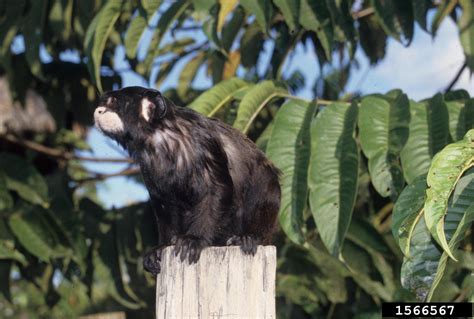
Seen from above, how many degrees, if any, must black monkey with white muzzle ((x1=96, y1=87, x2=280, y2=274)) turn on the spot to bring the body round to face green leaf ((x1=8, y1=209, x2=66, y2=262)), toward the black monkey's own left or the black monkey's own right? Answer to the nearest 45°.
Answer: approximately 45° to the black monkey's own right

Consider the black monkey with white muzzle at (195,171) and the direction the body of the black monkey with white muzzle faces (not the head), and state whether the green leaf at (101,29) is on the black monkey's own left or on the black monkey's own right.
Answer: on the black monkey's own right

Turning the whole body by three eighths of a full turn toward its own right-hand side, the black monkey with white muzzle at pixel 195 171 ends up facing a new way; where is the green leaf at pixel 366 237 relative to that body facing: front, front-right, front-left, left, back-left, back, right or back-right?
front

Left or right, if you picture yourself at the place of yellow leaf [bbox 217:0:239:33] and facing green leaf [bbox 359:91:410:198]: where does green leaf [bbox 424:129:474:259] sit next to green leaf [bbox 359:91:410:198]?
right

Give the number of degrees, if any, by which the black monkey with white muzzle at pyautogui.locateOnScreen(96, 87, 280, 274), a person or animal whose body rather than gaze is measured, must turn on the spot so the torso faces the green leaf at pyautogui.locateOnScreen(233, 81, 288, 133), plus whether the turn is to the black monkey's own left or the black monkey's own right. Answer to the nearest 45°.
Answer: approximately 135° to the black monkey's own right

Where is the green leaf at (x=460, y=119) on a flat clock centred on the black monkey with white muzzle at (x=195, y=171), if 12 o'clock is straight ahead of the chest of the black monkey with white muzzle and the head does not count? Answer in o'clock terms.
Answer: The green leaf is roughly at 6 o'clock from the black monkey with white muzzle.

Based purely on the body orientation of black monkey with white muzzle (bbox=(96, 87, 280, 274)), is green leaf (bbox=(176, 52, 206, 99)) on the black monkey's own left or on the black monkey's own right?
on the black monkey's own right

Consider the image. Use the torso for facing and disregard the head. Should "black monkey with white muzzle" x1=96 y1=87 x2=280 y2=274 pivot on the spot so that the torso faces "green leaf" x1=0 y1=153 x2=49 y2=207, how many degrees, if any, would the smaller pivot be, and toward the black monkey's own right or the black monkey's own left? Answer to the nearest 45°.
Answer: approximately 45° to the black monkey's own right

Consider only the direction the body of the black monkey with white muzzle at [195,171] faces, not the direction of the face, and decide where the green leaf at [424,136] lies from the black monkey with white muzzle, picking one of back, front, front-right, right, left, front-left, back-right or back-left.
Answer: back

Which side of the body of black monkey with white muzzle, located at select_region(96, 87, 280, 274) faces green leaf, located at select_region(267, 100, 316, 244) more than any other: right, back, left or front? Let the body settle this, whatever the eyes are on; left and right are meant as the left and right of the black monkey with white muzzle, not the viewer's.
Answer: back

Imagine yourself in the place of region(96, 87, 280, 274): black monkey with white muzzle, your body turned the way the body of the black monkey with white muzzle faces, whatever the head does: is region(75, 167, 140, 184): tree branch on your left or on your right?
on your right

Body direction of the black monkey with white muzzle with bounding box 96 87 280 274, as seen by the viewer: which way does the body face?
to the viewer's left
